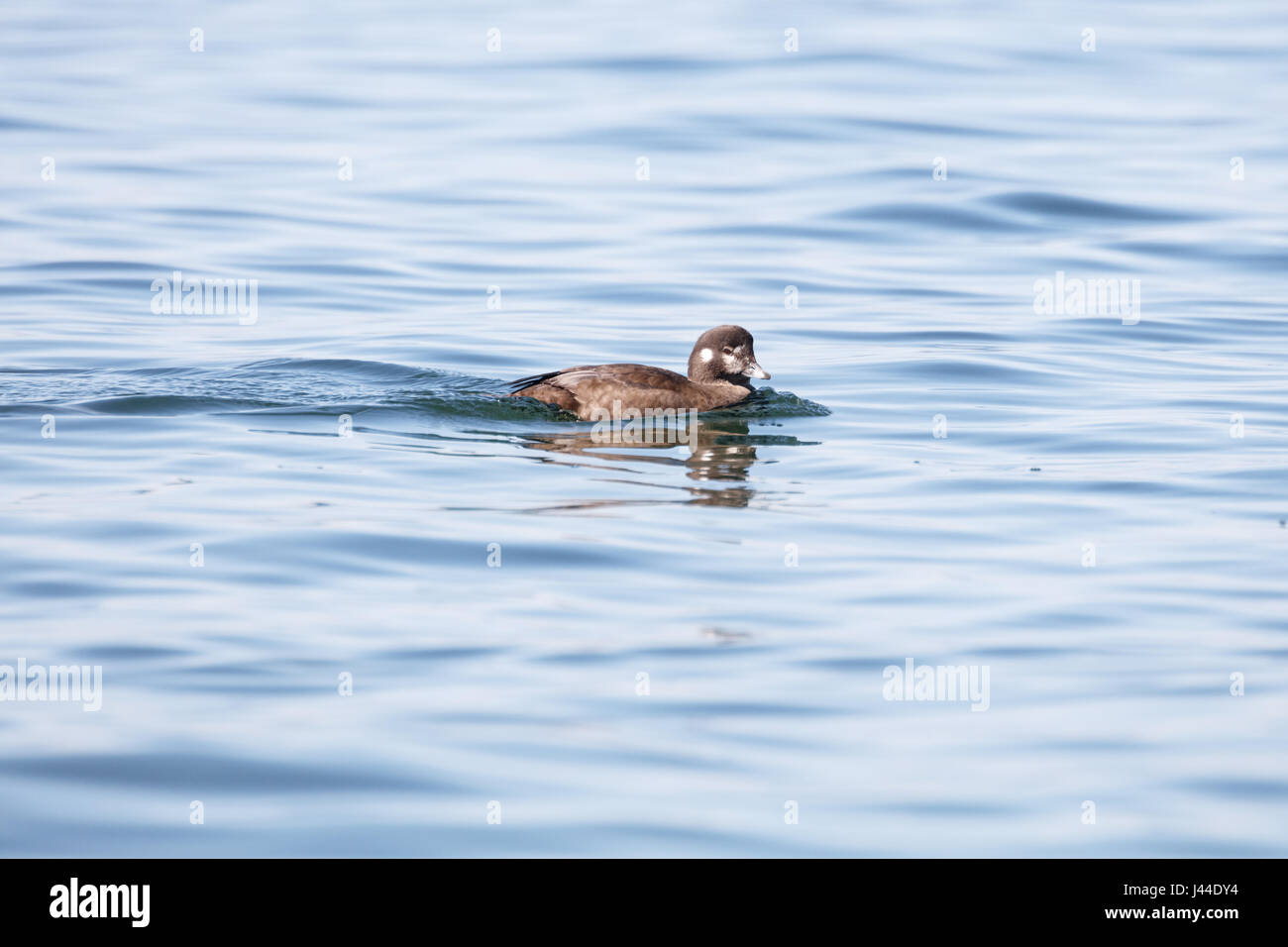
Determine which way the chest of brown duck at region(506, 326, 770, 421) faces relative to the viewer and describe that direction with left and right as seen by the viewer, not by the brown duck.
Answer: facing to the right of the viewer
